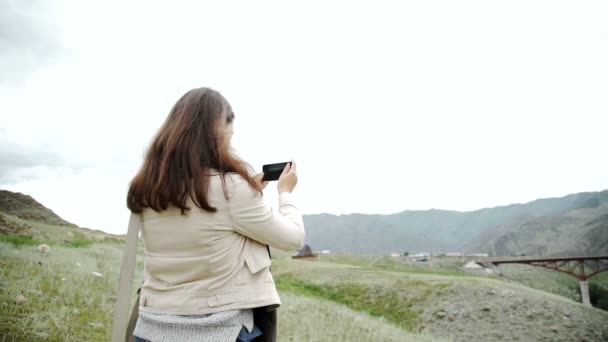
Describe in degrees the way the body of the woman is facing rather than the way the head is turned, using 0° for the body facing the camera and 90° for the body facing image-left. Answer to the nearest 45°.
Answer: approximately 225°

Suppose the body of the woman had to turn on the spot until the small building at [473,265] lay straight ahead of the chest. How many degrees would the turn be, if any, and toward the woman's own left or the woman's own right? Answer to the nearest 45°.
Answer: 0° — they already face it

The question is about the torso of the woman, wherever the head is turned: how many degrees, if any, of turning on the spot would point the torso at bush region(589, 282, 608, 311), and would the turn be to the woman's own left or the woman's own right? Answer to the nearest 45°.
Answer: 0° — they already face it

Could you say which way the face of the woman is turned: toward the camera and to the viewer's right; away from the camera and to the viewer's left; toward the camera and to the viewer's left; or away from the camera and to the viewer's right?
away from the camera and to the viewer's right
